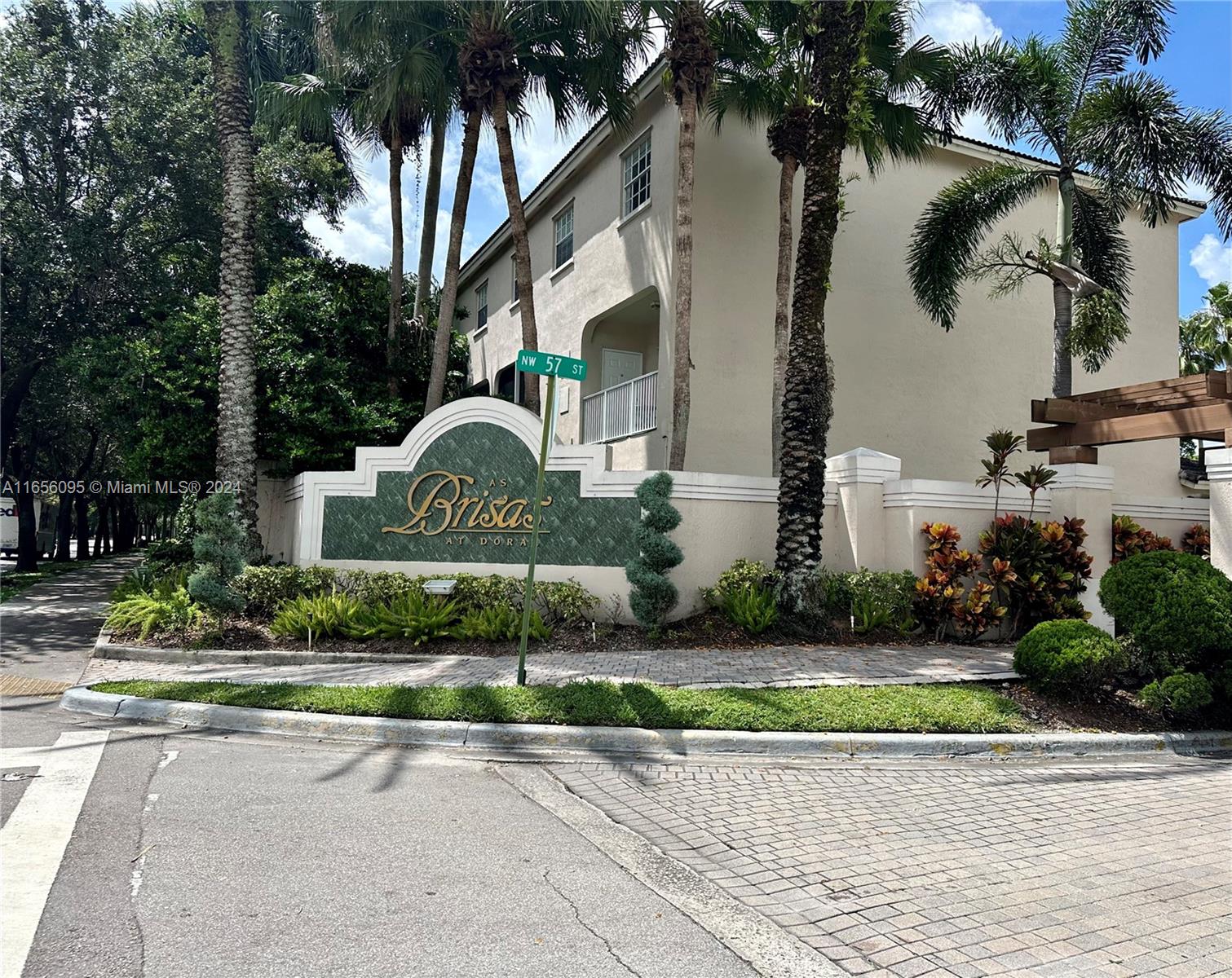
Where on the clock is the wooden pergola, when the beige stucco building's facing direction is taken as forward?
The wooden pergola is roughly at 9 o'clock from the beige stucco building.

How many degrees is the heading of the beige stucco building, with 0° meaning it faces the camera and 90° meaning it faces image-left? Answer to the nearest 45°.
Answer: approximately 45°

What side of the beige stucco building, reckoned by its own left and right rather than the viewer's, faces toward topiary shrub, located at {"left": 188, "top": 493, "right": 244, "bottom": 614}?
front

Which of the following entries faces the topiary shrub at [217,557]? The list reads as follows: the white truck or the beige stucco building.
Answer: the beige stucco building

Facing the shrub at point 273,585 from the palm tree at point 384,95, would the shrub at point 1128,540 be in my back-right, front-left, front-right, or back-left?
front-left

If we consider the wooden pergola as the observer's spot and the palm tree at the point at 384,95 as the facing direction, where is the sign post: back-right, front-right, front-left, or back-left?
front-left

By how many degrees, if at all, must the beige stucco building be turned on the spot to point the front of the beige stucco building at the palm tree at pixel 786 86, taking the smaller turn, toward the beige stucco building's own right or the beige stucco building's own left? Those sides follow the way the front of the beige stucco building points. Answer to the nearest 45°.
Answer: approximately 45° to the beige stucco building's own left

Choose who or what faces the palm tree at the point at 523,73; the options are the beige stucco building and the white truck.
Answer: the beige stucco building

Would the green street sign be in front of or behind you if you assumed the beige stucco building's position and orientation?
in front

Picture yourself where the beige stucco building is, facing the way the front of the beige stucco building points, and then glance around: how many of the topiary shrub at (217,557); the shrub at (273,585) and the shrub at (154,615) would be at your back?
0

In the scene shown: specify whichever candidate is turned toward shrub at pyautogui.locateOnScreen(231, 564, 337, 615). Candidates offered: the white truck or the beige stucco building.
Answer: the beige stucco building
